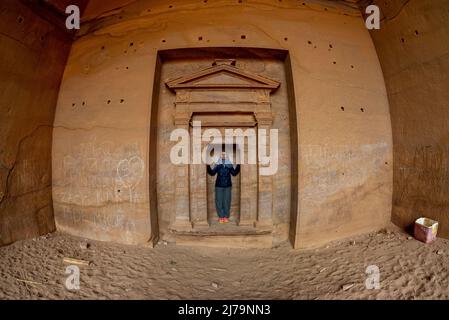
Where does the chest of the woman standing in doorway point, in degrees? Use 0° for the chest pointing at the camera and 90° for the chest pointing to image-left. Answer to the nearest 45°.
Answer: approximately 0°

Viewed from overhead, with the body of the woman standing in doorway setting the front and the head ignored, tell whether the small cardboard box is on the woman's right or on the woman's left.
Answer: on the woman's left
